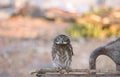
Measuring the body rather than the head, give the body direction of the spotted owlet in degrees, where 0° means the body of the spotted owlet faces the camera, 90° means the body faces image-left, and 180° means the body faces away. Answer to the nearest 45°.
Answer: approximately 0°
